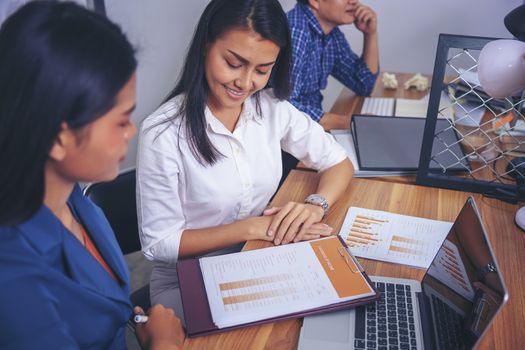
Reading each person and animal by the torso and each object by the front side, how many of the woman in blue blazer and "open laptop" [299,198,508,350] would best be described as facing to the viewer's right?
1

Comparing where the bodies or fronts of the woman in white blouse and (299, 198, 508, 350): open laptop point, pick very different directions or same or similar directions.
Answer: very different directions

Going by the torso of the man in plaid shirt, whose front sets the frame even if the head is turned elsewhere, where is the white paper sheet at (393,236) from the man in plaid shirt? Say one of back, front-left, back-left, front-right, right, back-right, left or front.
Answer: front-right

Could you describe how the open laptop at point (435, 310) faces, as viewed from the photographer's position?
facing to the left of the viewer

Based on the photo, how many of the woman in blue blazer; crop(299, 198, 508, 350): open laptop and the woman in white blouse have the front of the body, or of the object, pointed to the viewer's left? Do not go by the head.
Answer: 1

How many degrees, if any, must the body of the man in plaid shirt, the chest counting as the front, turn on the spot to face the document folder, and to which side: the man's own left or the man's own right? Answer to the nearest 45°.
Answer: approximately 45° to the man's own right

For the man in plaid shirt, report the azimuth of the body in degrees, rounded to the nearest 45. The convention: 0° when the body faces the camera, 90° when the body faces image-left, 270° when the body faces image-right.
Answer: approximately 315°

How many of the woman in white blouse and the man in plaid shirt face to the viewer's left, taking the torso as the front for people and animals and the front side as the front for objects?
0

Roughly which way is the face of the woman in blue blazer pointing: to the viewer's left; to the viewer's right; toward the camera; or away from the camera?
to the viewer's right

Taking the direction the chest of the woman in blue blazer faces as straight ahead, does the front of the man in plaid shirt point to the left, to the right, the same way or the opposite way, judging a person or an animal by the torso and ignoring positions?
to the right

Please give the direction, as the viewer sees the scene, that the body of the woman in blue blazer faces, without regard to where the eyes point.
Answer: to the viewer's right
